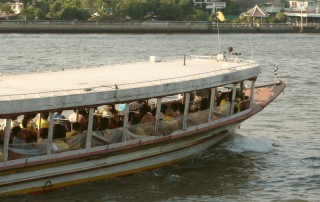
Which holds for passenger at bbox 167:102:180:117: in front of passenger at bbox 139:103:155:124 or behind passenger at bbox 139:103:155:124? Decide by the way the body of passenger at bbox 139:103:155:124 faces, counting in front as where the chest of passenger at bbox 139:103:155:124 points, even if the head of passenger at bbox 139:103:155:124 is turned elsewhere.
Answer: in front

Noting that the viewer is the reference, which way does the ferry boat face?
facing away from the viewer and to the right of the viewer

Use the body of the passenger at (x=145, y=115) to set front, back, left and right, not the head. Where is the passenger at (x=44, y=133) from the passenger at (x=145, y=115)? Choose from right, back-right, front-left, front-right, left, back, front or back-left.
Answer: back

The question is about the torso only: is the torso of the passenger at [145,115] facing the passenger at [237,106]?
yes
